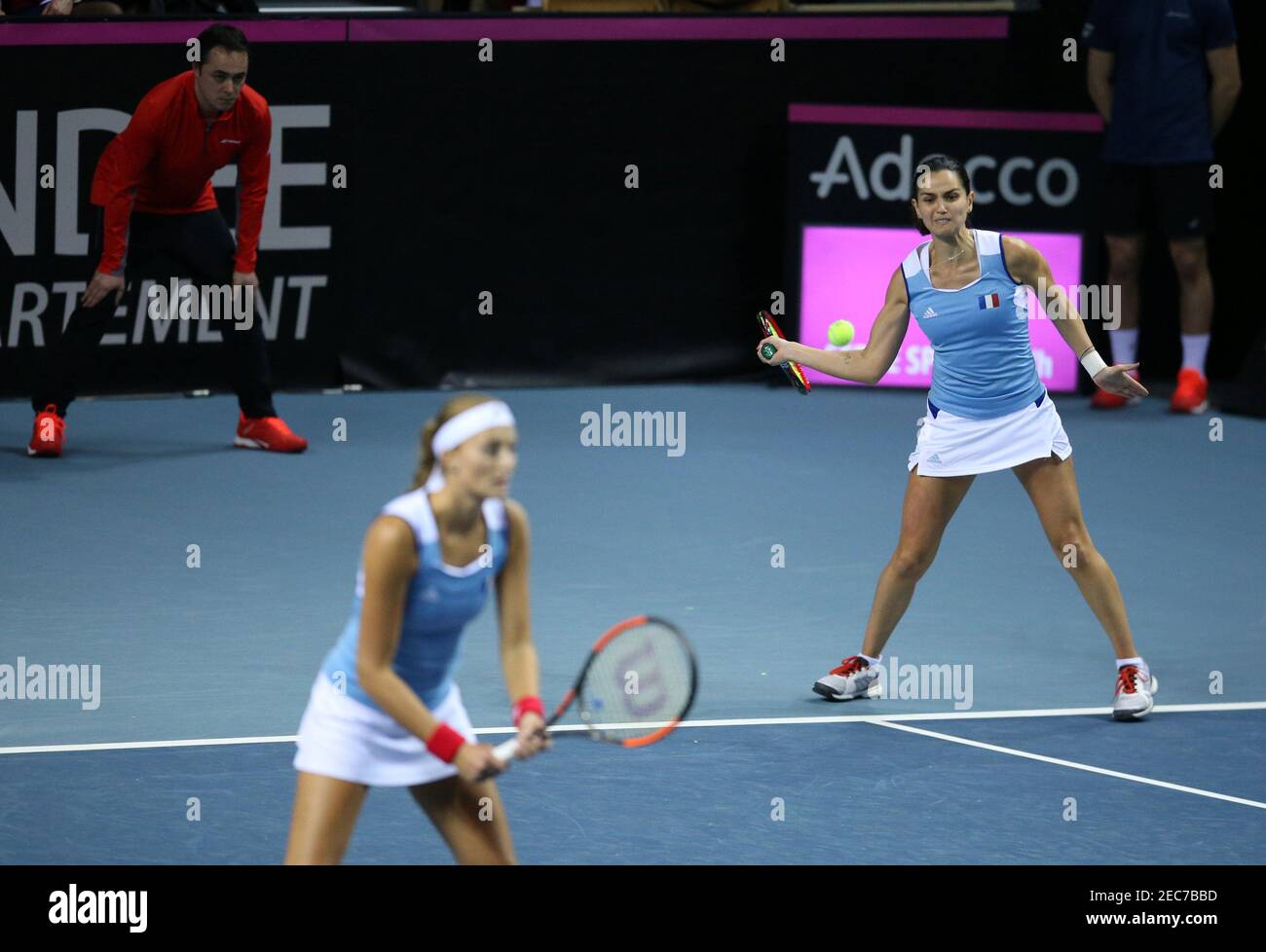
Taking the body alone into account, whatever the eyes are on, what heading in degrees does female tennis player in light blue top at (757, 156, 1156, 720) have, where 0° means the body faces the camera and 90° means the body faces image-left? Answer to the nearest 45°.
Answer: approximately 0°

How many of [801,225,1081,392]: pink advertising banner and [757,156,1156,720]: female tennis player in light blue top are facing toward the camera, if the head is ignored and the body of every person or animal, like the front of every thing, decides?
2

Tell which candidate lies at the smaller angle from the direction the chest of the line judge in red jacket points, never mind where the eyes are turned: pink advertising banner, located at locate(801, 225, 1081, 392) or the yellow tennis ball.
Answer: the yellow tennis ball

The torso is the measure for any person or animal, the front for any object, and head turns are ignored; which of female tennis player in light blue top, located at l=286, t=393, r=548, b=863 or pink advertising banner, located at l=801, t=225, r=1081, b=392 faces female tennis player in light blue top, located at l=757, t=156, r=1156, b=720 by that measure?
the pink advertising banner

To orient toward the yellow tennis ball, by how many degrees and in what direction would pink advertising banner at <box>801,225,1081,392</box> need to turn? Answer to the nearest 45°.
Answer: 0° — it already faces it

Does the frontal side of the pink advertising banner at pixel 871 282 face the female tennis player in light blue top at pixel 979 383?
yes

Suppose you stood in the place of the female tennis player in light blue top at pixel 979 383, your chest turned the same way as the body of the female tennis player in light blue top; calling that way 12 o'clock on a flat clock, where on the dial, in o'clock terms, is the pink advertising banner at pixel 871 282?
The pink advertising banner is roughly at 6 o'clock from the female tennis player in light blue top.

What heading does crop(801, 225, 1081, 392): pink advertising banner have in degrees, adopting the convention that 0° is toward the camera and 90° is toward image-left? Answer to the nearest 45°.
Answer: approximately 0°
